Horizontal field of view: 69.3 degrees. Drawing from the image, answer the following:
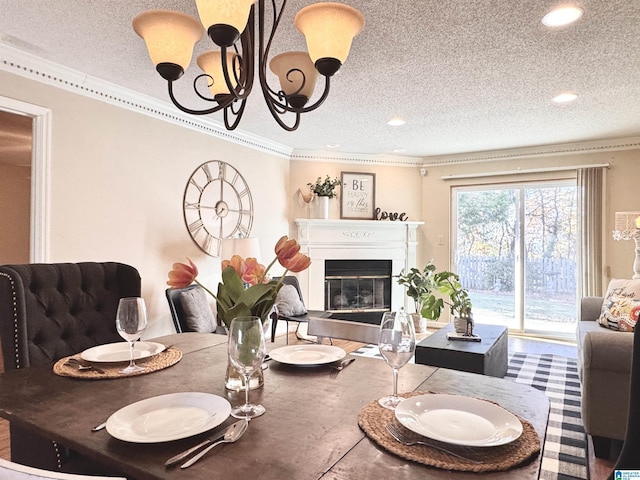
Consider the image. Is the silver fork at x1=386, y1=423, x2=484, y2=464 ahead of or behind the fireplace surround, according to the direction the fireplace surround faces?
ahead

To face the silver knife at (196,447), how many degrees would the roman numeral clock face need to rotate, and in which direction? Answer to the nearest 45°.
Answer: approximately 45° to its right

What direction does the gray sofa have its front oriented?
to the viewer's left

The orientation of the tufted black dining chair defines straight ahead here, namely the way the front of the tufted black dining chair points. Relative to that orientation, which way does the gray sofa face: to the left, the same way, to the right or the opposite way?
the opposite way

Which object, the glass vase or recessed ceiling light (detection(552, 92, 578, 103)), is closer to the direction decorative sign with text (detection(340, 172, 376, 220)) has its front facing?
the glass vase

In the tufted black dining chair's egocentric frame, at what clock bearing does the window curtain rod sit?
The window curtain rod is roughly at 10 o'clock from the tufted black dining chair.

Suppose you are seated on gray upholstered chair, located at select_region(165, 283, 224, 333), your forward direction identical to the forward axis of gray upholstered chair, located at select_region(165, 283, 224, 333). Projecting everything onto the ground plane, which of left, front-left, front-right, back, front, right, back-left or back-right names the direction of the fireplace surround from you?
left

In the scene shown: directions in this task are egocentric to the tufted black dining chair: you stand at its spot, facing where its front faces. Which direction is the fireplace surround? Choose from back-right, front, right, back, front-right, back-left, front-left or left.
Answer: left

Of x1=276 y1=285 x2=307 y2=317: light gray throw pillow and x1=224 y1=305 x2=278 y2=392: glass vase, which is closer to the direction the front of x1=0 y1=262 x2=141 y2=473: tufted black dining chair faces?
the glass vase

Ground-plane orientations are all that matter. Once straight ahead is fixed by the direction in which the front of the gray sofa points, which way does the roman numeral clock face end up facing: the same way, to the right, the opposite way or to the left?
the opposite way

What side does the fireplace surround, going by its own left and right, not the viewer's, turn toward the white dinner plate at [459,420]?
front

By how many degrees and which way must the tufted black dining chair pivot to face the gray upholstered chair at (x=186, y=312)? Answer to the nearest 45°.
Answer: approximately 90° to its left

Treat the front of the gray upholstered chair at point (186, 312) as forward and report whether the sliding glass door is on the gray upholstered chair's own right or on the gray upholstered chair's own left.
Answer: on the gray upholstered chair's own left

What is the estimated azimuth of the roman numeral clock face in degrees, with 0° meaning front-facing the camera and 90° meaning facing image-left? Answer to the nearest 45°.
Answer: approximately 315°

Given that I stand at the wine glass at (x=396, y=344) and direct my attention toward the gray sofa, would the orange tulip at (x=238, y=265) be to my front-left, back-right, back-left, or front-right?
back-left

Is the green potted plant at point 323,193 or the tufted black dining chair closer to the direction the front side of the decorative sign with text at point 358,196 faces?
the tufted black dining chair
